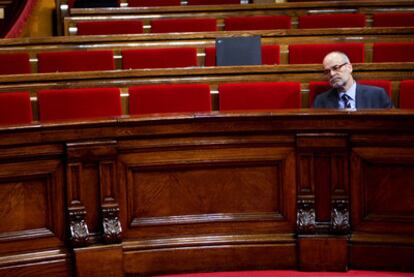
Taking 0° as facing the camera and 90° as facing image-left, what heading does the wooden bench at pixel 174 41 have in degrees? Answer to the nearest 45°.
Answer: approximately 0°
